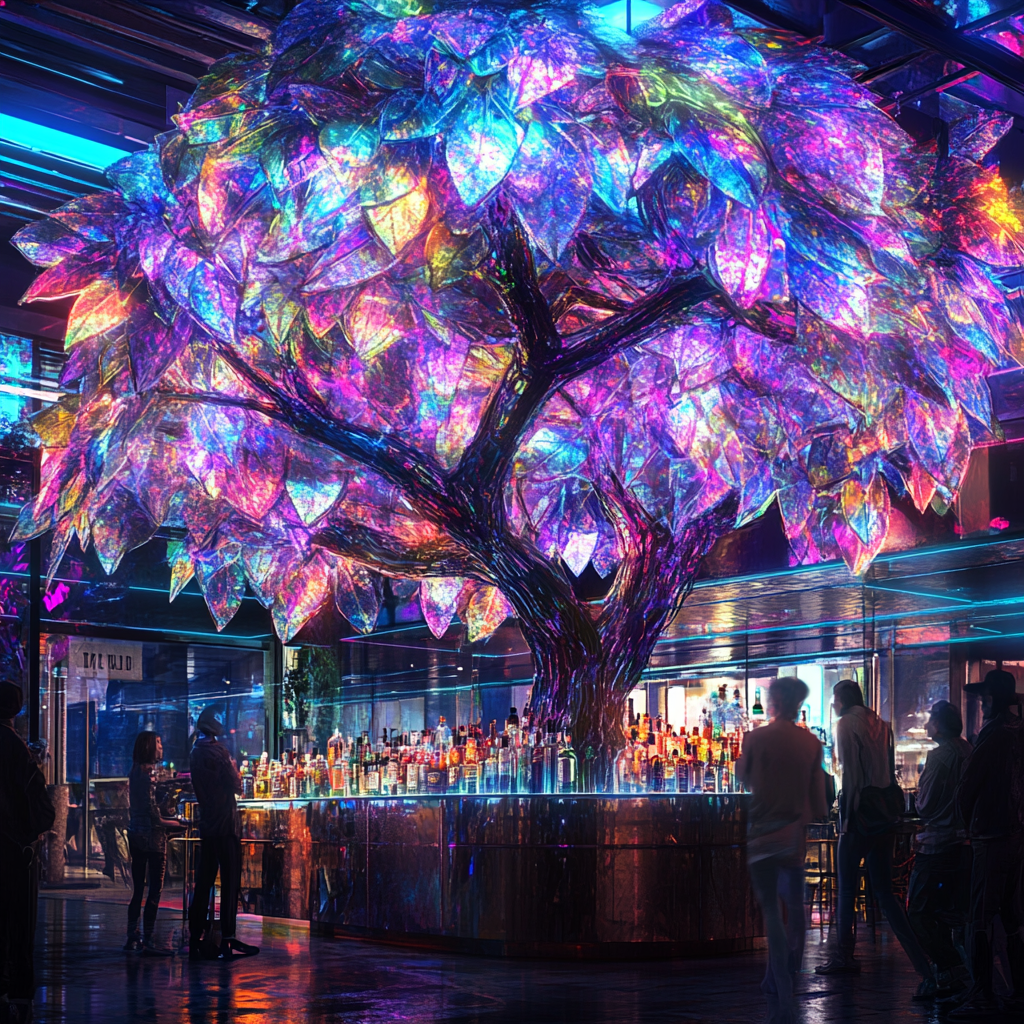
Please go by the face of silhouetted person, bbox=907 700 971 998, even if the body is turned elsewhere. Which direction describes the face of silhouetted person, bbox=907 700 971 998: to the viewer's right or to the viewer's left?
to the viewer's left

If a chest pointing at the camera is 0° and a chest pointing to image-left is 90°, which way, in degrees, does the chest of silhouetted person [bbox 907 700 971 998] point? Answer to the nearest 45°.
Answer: approximately 90°

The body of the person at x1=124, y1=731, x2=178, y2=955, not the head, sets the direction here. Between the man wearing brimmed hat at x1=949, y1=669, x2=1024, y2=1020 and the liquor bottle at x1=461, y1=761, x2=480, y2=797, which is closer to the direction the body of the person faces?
the liquor bottle

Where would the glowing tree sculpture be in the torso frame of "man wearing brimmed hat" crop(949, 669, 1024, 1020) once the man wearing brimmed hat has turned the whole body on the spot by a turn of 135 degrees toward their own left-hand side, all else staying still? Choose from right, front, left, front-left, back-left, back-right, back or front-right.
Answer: back

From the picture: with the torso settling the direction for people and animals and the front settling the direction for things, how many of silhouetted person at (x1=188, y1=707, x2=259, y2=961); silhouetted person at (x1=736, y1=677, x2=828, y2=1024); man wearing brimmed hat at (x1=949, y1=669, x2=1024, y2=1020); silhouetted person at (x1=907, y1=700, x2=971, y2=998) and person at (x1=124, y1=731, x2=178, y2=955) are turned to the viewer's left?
2

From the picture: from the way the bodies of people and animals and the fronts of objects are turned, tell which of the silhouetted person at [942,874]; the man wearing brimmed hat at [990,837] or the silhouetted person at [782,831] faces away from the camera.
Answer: the silhouetted person at [782,831]

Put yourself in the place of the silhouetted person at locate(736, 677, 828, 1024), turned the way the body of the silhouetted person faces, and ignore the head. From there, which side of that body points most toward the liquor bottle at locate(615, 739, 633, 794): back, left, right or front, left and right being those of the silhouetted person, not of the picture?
front

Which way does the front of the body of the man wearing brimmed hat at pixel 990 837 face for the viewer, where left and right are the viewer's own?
facing to the left of the viewer

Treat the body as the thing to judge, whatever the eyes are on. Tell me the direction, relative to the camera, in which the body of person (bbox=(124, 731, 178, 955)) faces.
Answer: to the viewer's right

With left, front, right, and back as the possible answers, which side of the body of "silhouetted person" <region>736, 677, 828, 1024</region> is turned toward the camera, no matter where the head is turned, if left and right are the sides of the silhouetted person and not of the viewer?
back

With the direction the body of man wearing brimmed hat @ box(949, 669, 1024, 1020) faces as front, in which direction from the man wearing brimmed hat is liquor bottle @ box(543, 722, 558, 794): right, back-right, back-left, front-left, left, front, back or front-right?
front-right

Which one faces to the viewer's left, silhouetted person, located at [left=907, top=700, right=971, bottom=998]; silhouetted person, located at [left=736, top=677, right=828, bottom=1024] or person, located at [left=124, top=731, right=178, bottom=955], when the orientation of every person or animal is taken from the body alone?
silhouetted person, located at [left=907, top=700, right=971, bottom=998]
